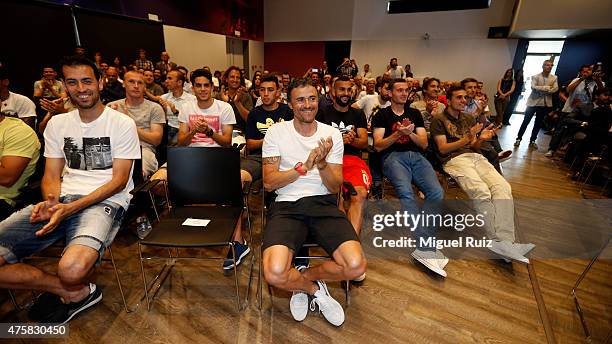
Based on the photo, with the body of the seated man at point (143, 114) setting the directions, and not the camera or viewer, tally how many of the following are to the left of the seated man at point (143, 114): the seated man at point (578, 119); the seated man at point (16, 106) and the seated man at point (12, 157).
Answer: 1

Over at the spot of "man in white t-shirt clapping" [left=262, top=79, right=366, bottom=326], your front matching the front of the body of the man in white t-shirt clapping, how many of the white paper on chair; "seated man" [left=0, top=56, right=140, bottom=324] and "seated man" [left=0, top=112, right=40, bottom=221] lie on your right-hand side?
3

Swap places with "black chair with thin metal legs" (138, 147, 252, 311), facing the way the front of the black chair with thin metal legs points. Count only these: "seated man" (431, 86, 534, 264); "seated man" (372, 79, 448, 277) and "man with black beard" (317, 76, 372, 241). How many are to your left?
3

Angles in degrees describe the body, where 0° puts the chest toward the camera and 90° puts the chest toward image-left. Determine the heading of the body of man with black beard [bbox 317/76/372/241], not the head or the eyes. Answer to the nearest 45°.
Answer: approximately 0°

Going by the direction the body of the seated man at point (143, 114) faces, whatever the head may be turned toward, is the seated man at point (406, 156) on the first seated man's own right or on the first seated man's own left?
on the first seated man's own left

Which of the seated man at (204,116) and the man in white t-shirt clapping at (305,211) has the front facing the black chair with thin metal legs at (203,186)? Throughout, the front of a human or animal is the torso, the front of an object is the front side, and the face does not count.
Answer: the seated man

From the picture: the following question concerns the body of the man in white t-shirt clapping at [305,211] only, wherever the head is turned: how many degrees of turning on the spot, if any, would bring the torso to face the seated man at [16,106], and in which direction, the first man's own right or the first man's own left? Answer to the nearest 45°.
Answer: approximately 135° to the first man's own right

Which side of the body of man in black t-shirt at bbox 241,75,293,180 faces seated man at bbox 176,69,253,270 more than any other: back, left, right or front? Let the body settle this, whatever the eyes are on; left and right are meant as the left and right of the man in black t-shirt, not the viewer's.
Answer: right

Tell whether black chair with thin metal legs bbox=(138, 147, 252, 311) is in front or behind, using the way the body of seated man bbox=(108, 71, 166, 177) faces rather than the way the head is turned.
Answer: in front

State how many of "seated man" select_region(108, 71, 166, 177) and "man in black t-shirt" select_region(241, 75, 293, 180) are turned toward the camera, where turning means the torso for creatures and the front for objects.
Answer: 2

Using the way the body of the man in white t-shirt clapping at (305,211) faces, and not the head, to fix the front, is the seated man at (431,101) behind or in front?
behind
